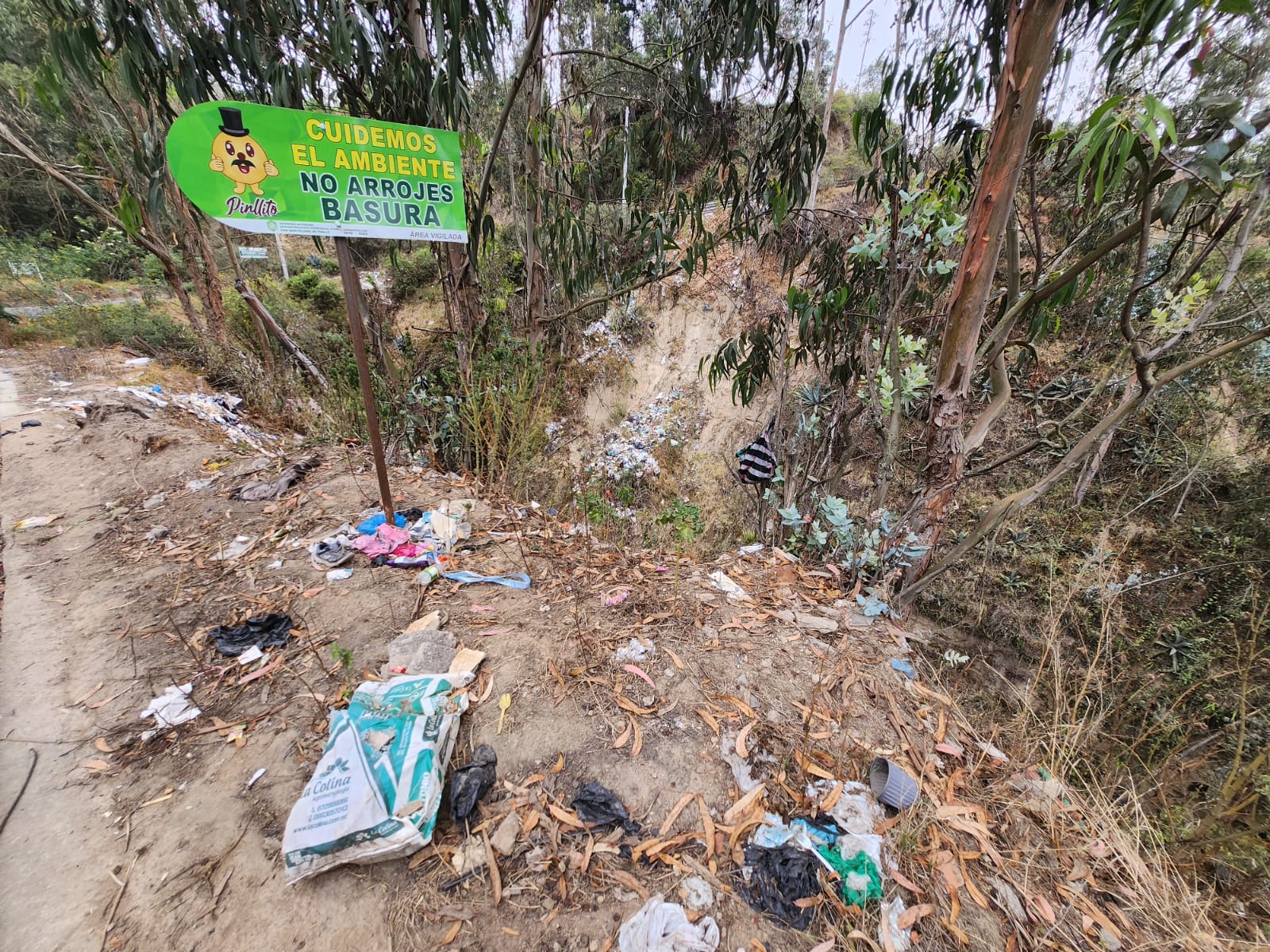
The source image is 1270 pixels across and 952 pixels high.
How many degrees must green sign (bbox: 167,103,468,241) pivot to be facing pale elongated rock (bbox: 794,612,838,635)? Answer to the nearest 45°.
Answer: approximately 45° to its left

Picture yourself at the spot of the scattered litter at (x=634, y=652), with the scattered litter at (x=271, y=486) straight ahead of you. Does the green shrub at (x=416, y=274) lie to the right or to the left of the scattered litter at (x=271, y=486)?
right

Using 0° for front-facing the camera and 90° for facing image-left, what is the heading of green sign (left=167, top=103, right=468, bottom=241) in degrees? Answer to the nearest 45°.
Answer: approximately 0°

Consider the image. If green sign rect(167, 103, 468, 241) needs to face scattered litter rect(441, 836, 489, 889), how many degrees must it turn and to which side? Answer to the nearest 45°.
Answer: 0° — it already faces it

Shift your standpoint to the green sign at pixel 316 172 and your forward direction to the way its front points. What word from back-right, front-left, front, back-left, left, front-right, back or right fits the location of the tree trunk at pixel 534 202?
back-left

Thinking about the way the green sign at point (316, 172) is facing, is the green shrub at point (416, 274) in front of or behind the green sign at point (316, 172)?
behind

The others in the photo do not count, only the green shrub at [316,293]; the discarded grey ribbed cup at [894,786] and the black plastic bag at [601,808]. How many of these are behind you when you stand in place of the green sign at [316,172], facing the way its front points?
1

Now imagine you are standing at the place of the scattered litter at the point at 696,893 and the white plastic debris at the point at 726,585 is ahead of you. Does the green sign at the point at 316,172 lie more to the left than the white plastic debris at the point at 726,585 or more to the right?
left

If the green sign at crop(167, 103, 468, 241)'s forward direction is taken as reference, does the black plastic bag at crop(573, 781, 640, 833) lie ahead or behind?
ahead

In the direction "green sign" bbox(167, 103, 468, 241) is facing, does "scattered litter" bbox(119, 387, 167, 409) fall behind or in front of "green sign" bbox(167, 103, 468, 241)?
behind

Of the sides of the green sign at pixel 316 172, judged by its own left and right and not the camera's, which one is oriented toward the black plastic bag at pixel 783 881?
front

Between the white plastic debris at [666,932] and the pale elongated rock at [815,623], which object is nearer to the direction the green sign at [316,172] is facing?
the white plastic debris
